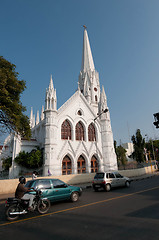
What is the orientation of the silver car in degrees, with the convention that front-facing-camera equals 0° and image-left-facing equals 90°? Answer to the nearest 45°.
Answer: approximately 225°

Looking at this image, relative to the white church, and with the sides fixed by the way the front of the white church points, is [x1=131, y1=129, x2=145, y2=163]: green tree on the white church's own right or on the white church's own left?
on the white church's own left

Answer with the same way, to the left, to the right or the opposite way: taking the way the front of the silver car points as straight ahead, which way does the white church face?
to the right

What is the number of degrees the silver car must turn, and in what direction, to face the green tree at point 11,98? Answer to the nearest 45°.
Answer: approximately 135° to its left

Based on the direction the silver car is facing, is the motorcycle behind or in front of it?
behind

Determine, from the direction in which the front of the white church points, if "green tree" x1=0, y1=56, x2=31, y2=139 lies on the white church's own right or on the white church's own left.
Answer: on the white church's own right

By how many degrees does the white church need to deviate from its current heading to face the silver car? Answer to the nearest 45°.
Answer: approximately 45° to its right

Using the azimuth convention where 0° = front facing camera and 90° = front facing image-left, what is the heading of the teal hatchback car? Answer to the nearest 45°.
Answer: approximately 270°

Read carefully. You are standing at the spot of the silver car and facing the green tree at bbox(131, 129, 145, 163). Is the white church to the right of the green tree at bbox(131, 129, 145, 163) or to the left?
left

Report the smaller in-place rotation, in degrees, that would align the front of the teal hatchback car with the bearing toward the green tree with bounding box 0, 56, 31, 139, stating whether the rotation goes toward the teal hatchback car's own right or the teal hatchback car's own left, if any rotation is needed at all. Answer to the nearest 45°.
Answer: approximately 135° to the teal hatchback car's own left
